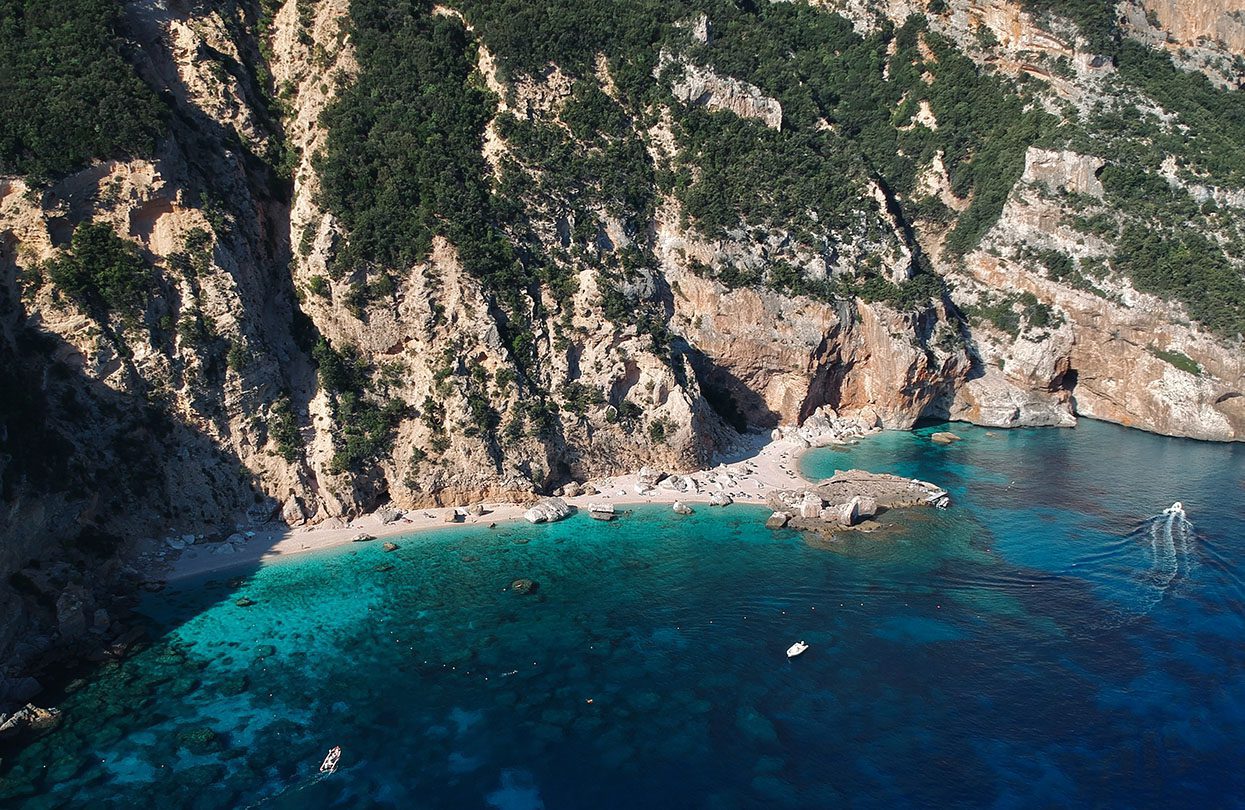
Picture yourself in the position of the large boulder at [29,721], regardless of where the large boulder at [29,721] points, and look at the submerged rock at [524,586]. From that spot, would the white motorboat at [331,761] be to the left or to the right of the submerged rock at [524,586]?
right

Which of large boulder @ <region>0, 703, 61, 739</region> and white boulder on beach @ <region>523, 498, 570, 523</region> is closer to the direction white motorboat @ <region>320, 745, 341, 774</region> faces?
the white boulder on beach

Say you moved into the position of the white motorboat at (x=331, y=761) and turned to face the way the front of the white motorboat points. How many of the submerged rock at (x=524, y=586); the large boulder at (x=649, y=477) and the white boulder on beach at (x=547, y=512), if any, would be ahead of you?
3

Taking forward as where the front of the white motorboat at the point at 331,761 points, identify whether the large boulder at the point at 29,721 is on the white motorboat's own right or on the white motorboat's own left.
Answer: on the white motorboat's own left

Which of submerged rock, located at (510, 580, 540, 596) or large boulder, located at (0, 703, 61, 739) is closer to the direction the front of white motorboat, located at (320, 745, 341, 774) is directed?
the submerged rock

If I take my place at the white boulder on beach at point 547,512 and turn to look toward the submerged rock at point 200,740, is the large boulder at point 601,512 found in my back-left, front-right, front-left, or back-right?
back-left

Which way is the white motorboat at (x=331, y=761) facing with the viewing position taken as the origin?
facing away from the viewer and to the right of the viewer

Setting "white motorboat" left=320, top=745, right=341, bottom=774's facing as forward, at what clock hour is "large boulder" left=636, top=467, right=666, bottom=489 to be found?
The large boulder is roughly at 12 o'clock from the white motorboat.
